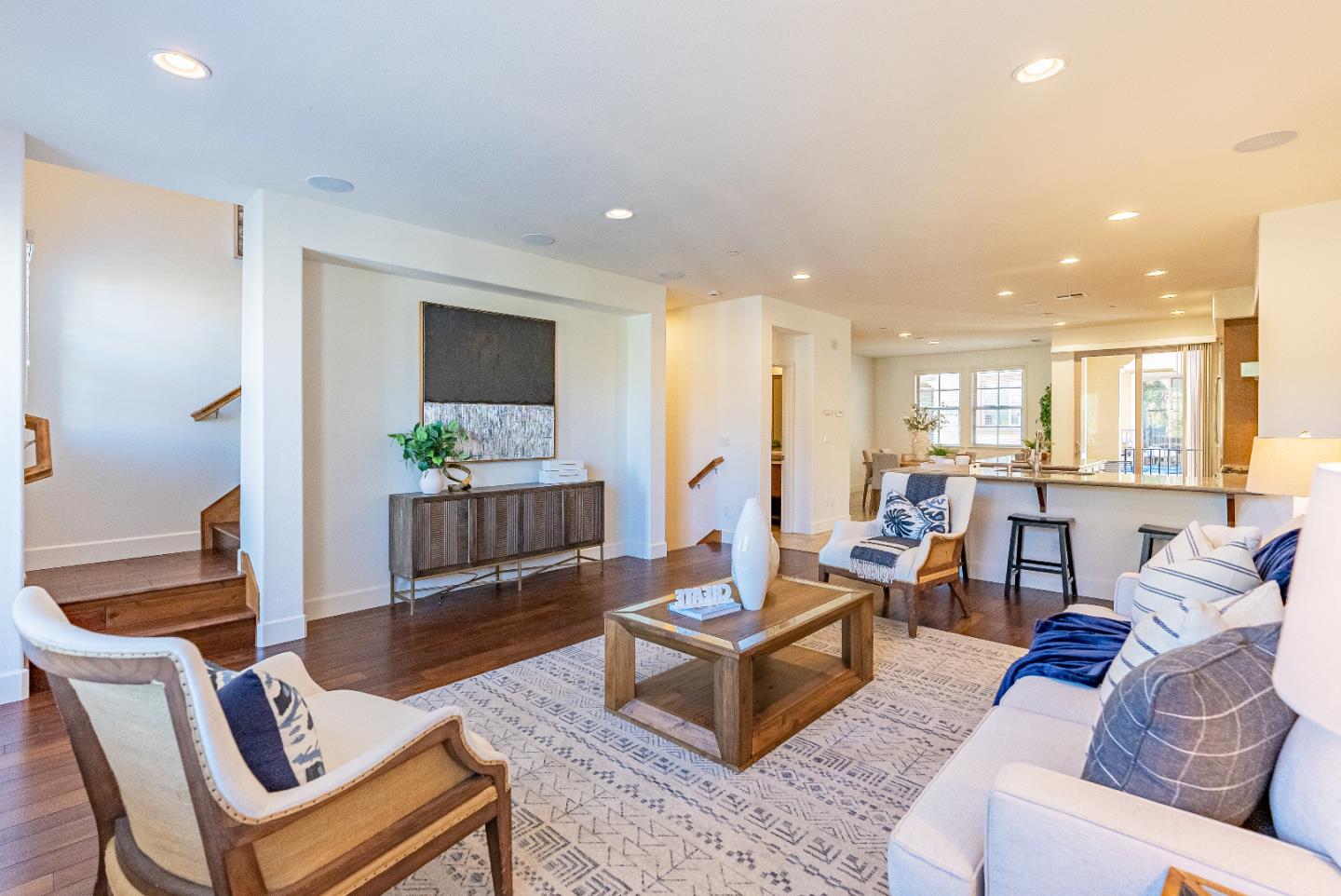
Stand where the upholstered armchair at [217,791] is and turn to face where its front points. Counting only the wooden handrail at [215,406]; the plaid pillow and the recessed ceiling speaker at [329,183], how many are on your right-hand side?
1

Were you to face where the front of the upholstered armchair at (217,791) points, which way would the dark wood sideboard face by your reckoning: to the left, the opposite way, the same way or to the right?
to the right

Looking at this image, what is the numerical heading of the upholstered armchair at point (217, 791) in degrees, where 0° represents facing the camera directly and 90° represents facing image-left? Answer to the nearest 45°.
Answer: approximately 225°

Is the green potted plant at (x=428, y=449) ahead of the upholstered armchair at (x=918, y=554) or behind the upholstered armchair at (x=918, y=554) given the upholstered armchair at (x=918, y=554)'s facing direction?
ahead

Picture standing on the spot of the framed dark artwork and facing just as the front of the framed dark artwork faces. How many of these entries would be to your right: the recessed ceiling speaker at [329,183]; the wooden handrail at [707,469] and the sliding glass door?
1

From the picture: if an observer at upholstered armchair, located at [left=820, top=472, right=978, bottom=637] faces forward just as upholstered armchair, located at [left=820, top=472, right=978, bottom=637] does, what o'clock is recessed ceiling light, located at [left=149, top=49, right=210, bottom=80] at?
The recessed ceiling light is roughly at 12 o'clock from the upholstered armchair.

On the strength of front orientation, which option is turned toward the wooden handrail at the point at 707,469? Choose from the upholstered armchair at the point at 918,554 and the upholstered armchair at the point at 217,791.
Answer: the upholstered armchair at the point at 217,791

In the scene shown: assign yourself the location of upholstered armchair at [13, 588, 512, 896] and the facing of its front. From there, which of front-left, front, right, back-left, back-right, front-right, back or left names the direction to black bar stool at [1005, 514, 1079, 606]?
front-right

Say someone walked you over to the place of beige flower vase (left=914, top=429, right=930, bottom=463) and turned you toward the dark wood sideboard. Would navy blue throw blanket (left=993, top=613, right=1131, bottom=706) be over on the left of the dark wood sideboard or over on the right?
left

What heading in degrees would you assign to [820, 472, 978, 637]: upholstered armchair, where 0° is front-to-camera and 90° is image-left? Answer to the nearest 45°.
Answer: approximately 45°

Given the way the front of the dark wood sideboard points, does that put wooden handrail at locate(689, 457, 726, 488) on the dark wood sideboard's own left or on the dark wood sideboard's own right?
on the dark wood sideboard's own left

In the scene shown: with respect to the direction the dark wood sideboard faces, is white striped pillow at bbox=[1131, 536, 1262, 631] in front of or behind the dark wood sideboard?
in front
